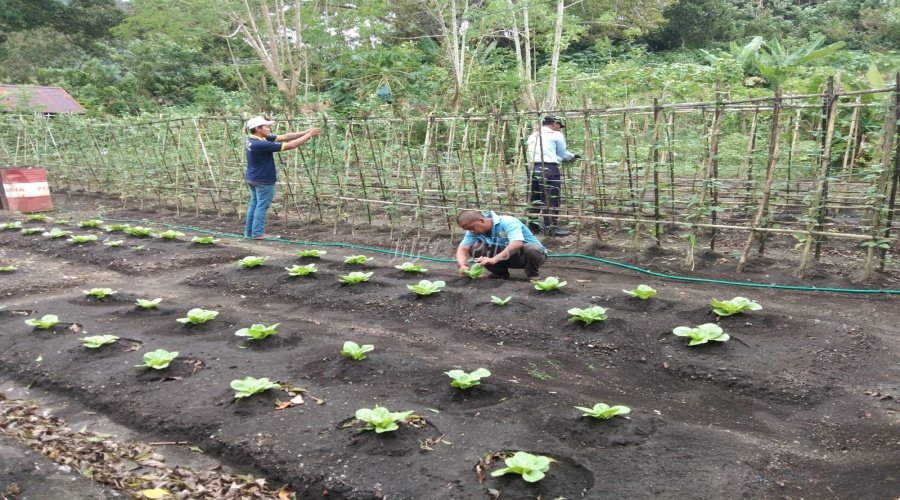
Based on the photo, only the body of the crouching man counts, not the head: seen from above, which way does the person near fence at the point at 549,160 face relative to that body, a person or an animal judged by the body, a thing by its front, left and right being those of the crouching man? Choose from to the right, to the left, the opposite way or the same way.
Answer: the opposite way

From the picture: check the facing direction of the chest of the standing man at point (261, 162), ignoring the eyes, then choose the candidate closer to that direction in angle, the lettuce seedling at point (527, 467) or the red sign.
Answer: the lettuce seedling

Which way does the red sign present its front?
toward the camera

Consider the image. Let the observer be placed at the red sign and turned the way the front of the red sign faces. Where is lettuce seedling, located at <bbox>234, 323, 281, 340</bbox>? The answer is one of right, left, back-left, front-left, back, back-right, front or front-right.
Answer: front

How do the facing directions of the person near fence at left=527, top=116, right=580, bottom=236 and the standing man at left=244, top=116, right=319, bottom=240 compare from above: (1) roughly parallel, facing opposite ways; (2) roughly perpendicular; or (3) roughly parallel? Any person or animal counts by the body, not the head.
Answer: roughly parallel

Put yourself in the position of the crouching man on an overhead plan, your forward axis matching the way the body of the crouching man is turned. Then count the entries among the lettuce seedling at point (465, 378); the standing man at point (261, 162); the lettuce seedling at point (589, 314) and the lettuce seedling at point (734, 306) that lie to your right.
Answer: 1

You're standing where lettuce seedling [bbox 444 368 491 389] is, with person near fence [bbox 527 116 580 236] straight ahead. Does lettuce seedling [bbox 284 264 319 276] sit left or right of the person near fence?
left

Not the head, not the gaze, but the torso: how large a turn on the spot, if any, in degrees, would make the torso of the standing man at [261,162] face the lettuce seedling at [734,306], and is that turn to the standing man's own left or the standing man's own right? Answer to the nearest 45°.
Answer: approximately 45° to the standing man's own right

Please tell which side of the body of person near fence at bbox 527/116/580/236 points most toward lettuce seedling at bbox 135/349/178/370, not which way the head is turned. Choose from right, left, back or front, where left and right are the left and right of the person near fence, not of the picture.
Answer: back

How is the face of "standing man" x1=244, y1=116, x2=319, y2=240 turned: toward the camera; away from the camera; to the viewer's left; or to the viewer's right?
to the viewer's right

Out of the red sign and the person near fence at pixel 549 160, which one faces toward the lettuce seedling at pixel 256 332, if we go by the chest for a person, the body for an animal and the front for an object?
the red sign

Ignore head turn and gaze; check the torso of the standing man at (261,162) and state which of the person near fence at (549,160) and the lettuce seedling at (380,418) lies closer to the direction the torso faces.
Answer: the person near fence

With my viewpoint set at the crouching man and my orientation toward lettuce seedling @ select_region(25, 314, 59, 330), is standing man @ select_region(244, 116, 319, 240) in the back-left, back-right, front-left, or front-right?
front-right

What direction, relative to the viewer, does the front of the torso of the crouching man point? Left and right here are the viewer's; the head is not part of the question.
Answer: facing the viewer and to the left of the viewer

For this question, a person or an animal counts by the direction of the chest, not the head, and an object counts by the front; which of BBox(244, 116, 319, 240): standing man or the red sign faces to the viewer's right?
the standing man

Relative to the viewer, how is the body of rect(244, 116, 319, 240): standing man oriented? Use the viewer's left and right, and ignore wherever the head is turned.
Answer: facing to the right of the viewer

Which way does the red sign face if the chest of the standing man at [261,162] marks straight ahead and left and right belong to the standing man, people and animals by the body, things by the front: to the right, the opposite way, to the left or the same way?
to the right

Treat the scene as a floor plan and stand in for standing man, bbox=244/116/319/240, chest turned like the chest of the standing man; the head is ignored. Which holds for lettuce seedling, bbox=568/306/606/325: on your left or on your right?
on your right

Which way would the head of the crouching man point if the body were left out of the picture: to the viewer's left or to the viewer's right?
to the viewer's left
